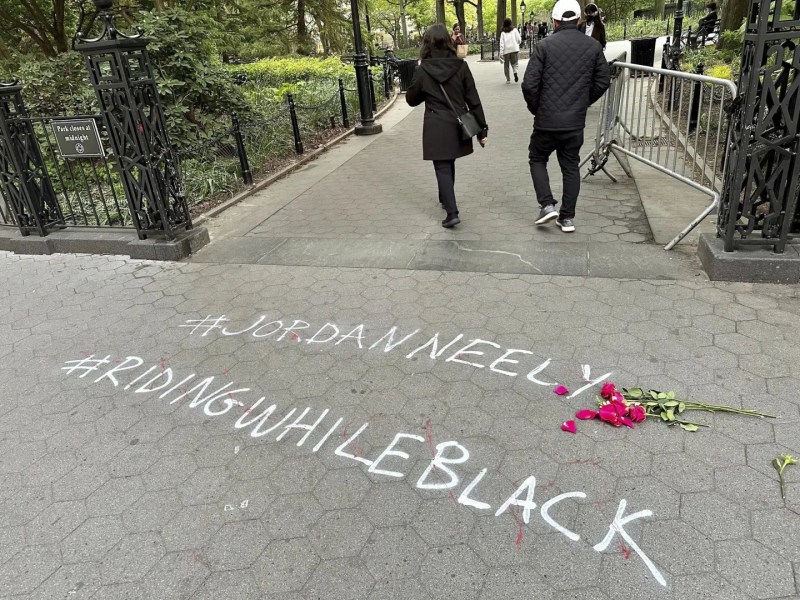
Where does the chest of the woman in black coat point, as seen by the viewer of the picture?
away from the camera

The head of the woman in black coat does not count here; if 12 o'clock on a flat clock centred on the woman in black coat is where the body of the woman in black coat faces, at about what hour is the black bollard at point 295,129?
The black bollard is roughly at 11 o'clock from the woman in black coat.

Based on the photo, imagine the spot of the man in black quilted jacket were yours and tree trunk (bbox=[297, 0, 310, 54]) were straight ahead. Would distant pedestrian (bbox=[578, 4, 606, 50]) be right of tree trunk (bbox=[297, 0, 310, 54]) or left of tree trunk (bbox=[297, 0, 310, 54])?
right

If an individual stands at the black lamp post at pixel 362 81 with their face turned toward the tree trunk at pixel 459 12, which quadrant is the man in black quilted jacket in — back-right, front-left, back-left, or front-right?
back-right

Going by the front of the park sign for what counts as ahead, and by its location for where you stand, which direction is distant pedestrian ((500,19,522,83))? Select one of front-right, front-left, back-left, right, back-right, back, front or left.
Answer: back-left

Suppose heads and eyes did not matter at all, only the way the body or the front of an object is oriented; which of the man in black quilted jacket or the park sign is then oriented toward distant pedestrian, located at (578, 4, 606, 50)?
the man in black quilted jacket

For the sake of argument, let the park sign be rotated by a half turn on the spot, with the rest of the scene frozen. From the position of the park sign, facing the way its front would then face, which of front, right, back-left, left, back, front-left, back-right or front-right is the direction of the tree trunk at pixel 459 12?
front-right

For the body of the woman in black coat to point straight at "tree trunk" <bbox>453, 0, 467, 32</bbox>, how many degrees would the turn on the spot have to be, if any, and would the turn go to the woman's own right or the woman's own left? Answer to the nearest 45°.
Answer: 0° — they already face it

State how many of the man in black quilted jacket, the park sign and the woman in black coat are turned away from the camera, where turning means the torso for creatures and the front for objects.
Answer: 2

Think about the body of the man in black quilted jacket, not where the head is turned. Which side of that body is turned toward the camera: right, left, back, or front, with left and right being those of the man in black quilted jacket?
back

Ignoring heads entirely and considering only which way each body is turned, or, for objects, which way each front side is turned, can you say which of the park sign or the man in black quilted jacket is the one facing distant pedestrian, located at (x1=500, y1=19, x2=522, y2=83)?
the man in black quilted jacket
